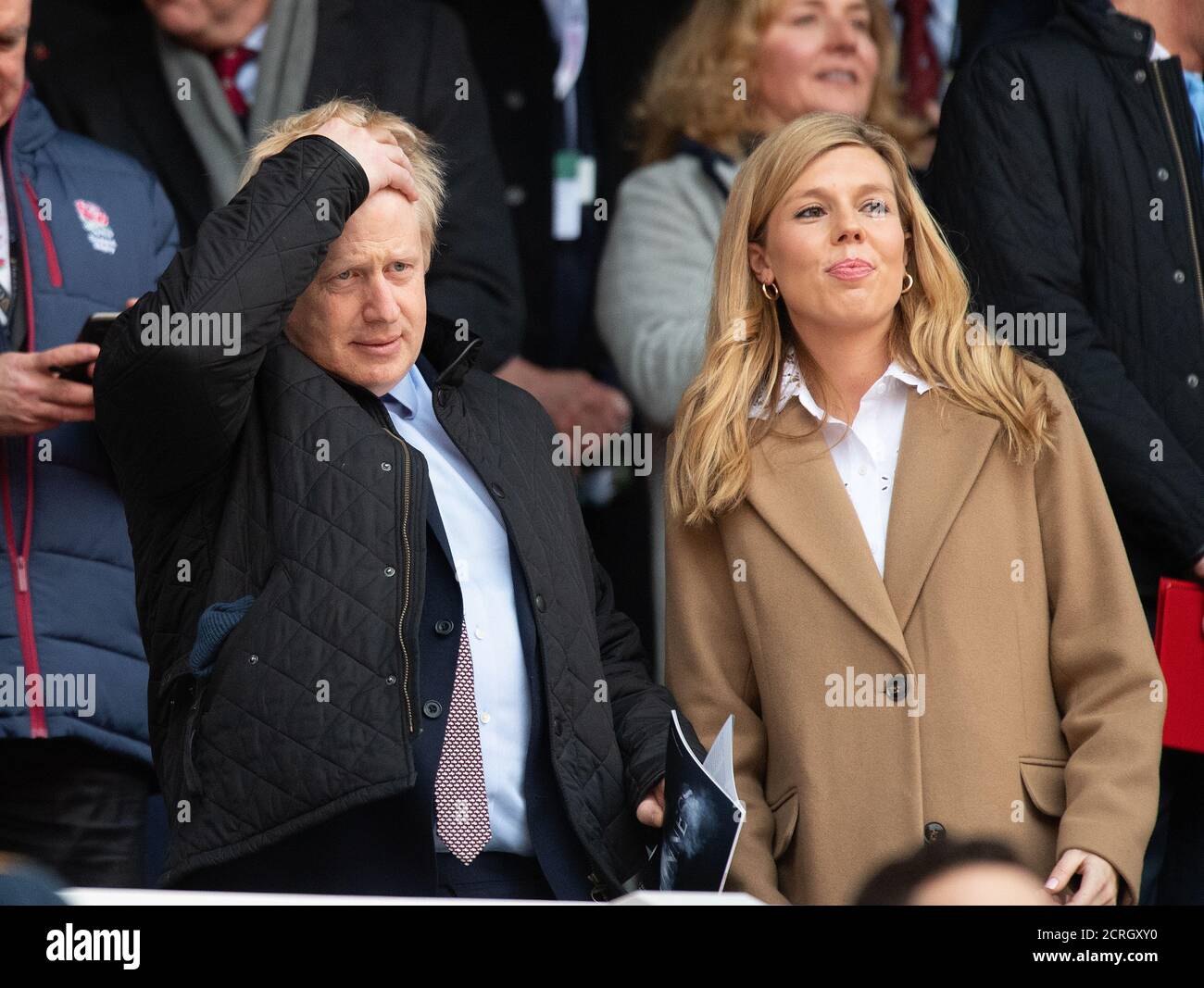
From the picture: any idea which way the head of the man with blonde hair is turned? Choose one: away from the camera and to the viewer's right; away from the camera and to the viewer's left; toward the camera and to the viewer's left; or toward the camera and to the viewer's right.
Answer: toward the camera and to the viewer's right

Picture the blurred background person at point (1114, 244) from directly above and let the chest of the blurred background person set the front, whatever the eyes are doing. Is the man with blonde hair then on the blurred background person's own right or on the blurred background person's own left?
on the blurred background person's own right

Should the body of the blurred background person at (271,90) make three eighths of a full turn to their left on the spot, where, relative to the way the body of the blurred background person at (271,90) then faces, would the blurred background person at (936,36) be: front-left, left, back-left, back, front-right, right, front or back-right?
front-right

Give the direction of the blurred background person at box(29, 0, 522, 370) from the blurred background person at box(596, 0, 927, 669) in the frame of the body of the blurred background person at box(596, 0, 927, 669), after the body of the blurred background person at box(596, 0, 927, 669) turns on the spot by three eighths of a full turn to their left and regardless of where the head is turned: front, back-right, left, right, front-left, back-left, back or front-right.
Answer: left

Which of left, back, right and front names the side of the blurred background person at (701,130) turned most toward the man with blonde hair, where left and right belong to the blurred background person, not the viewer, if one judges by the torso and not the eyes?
right

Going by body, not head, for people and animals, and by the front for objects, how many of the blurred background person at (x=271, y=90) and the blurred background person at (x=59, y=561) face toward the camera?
2

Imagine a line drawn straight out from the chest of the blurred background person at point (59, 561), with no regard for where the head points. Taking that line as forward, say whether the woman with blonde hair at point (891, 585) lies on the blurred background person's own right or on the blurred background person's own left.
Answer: on the blurred background person's own left

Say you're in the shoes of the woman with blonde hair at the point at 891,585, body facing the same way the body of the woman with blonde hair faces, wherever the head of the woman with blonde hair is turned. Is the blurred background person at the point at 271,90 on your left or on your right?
on your right

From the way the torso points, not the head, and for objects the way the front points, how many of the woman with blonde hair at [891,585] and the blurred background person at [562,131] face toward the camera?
2

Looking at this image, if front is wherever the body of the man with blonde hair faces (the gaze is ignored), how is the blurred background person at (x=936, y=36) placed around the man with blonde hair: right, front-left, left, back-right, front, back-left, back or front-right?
left
